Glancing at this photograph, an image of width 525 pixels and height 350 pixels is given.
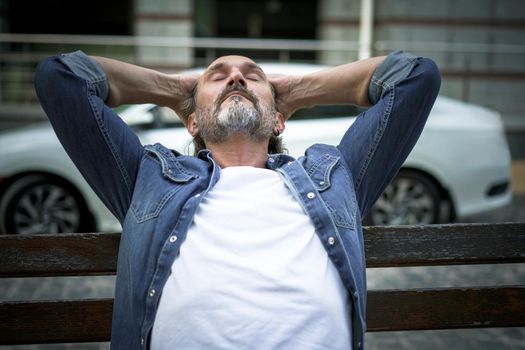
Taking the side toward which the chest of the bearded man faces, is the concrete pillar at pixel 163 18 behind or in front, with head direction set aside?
behind

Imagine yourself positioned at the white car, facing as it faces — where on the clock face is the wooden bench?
The wooden bench is roughly at 9 o'clock from the white car.

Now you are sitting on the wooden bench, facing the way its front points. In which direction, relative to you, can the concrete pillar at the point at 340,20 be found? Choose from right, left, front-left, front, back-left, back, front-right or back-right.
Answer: back

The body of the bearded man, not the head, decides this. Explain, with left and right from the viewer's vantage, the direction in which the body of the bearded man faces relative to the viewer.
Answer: facing the viewer

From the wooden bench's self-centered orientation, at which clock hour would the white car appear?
The white car is roughly at 6 o'clock from the wooden bench.

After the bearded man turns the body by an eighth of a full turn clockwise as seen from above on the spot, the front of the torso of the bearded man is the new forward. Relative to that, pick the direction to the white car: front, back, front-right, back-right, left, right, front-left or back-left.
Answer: back-right

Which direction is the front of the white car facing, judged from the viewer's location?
facing to the left of the viewer

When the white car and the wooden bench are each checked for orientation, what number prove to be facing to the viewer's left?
1

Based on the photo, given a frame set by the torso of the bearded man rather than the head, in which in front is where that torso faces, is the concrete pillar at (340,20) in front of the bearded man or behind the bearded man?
behind

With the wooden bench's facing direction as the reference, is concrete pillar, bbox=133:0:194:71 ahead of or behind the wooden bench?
behind

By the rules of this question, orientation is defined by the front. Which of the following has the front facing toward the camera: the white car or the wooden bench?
the wooden bench
